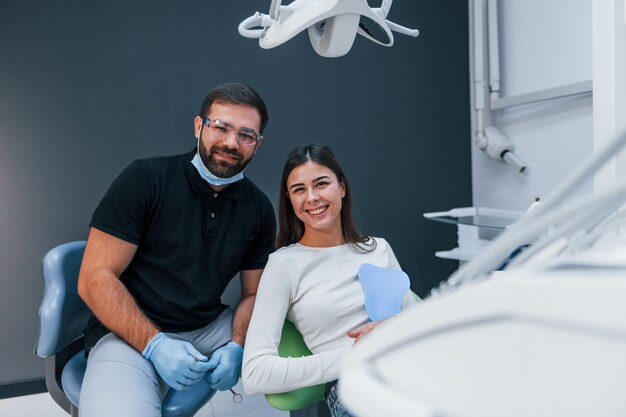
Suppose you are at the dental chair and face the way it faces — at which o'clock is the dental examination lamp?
The dental examination lamp is roughly at 12 o'clock from the dental chair.

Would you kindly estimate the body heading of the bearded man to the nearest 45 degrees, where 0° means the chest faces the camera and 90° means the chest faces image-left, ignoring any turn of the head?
approximately 315°

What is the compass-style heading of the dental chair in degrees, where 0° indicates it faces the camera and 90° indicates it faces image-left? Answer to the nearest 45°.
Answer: approximately 315°
